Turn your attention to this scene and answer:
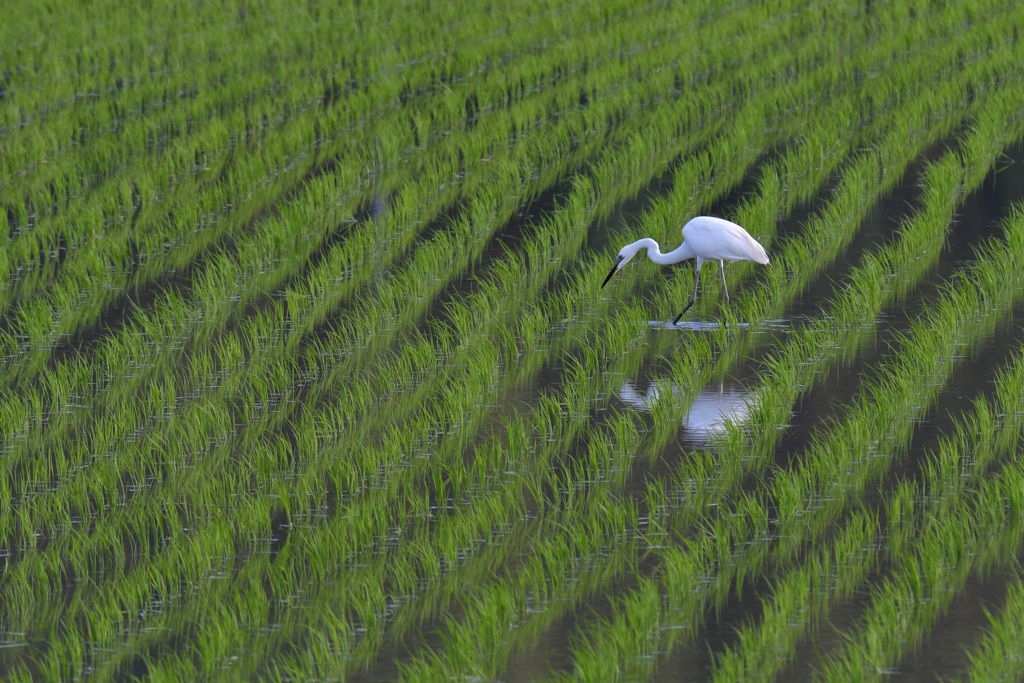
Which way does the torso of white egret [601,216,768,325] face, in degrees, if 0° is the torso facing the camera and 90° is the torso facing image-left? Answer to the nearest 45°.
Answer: approximately 90°
